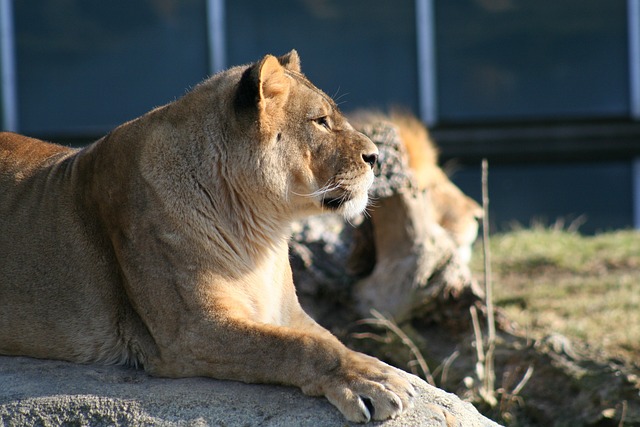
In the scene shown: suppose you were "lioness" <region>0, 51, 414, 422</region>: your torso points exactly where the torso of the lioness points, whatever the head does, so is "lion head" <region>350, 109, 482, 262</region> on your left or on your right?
on your left

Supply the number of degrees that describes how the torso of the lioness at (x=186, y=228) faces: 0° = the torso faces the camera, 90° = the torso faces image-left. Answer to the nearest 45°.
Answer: approximately 270°

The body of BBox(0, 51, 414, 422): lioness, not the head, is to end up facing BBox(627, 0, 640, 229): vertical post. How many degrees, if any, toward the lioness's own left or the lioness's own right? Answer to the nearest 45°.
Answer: approximately 45° to the lioness's own left

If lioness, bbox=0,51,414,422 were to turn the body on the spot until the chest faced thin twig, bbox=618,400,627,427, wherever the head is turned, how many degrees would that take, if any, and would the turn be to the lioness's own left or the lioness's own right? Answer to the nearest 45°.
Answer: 0° — it already faces it

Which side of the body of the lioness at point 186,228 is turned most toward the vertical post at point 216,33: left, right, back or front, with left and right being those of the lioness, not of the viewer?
left

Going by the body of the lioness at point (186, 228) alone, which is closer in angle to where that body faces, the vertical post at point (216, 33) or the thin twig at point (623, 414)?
the thin twig
